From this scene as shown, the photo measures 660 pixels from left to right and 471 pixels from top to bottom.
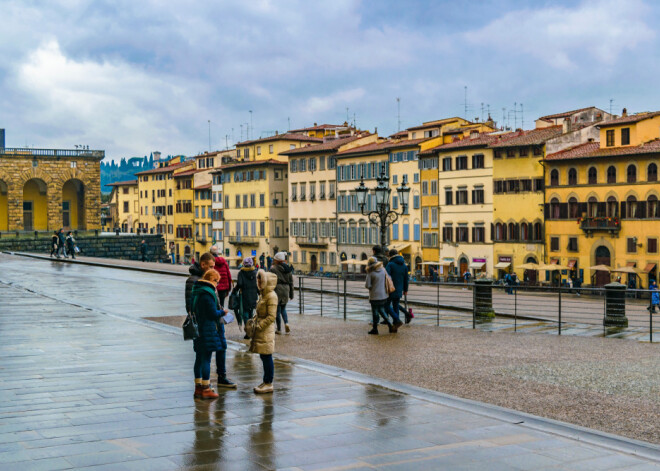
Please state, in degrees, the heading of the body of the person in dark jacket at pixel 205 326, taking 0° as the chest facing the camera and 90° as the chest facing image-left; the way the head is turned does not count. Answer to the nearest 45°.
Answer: approximately 270°

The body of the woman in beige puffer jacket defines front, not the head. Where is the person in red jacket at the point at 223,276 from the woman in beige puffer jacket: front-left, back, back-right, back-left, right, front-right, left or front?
right

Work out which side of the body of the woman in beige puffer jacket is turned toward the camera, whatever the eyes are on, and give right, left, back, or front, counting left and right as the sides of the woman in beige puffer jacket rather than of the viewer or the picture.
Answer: left

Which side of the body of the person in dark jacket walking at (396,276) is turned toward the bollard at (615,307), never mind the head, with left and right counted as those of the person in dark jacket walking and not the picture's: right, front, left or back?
right

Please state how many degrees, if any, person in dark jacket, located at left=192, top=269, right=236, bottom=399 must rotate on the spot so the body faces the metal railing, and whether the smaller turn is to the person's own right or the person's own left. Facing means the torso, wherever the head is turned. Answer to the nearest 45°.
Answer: approximately 45° to the person's own left

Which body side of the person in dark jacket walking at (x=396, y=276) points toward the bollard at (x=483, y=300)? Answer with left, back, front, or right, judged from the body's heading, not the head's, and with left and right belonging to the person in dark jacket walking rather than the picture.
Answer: right

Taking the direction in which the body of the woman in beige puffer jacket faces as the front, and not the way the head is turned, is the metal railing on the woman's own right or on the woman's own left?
on the woman's own right

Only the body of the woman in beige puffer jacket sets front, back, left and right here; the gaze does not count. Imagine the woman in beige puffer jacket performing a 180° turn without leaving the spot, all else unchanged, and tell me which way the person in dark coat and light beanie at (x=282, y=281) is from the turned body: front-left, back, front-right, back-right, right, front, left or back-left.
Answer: left

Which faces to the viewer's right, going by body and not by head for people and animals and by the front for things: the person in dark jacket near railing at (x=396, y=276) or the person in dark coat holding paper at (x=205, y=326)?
the person in dark coat holding paper at (x=205, y=326)

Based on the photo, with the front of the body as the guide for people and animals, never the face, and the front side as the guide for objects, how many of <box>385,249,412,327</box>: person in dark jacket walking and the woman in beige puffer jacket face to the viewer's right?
0

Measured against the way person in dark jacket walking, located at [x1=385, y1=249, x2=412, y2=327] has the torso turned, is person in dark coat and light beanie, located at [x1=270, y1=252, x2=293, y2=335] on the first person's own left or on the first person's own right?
on the first person's own left

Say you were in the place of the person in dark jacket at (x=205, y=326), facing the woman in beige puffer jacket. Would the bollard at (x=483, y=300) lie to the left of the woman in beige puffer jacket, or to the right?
left

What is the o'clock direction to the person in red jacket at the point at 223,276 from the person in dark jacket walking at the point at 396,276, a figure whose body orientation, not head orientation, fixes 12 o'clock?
the person in red jacket at the point at 223,276 is roughly at 9 o'clock from the person in dark jacket walking at the point at 396,276.

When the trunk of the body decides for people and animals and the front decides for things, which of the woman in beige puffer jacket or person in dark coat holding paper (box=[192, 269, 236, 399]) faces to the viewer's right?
the person in dark coat holding paper
